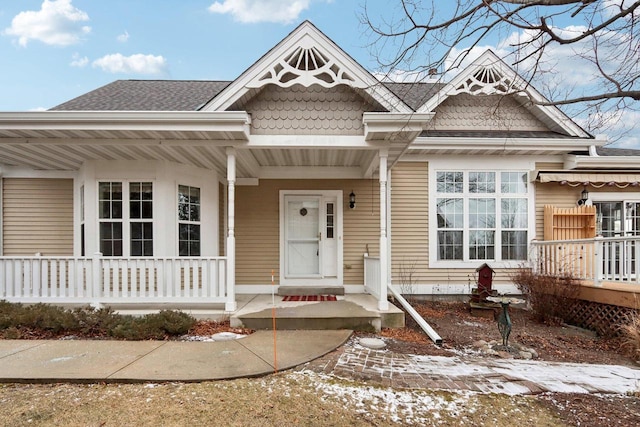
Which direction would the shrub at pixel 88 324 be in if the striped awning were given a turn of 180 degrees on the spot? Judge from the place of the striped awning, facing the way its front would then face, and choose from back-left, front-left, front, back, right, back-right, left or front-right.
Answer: back-left

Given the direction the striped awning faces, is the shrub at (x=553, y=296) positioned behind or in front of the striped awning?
in front

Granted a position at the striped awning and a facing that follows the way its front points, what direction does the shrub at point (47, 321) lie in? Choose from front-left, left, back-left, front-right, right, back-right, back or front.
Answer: front-right

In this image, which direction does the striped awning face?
toward the camera

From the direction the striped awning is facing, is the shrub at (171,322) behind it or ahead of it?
ahead

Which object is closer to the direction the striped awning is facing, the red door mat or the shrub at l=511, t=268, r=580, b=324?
the shrub

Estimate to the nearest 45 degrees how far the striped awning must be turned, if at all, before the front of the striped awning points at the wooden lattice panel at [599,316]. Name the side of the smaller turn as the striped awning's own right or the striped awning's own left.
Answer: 0° — it already faces it

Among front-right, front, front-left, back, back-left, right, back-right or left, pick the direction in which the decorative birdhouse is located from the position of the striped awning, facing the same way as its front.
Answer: front-right
